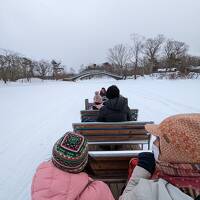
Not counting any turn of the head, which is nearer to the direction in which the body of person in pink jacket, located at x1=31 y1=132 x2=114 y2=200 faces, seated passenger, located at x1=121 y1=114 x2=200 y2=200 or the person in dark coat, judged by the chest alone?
the person in dark coat

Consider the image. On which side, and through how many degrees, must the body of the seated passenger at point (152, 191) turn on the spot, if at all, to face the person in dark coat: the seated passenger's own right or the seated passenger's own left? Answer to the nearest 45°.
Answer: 0° — they already face them

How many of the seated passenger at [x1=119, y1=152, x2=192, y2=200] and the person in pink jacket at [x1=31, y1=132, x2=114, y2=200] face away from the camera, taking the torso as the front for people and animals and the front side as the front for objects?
2

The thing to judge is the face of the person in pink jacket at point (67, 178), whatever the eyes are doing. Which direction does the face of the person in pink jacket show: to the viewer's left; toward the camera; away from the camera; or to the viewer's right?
away from the camera

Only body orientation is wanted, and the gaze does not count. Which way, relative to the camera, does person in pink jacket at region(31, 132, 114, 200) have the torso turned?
away from the camera

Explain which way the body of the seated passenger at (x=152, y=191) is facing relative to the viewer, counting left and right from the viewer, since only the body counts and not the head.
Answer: facing away from the viewer

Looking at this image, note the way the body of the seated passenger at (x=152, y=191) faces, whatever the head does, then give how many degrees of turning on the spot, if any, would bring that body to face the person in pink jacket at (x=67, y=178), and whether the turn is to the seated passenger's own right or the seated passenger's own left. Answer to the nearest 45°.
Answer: approximately 90° to the seated passenger's own left
